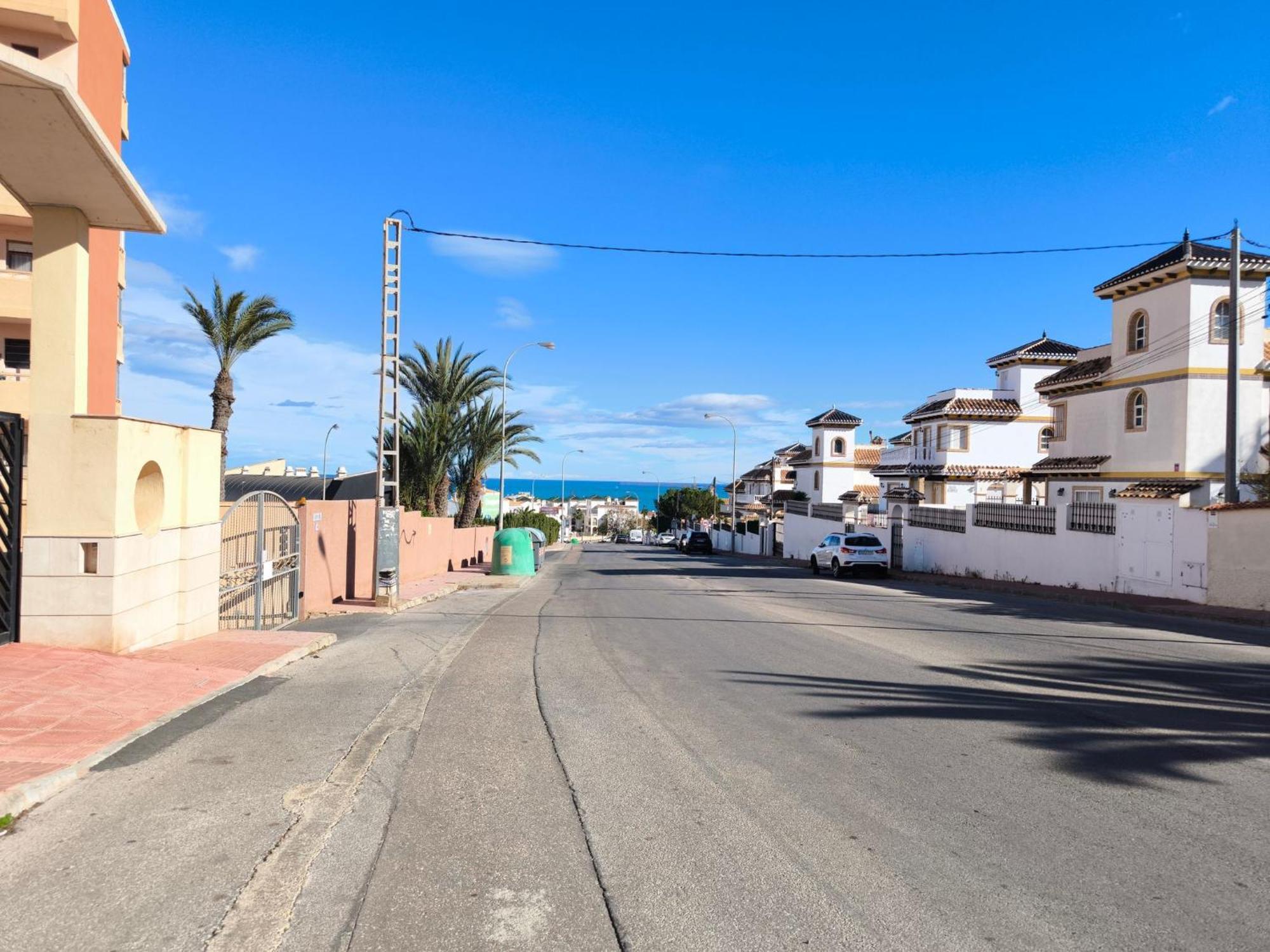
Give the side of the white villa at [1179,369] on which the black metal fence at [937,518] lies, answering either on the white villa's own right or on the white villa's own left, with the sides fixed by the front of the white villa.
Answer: on the white villa's own right

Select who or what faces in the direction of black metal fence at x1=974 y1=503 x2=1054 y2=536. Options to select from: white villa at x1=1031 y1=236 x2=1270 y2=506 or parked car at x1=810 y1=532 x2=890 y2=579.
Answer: the white villa

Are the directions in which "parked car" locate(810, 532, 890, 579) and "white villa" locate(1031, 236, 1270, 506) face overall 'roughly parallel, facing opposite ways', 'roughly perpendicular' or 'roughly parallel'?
roughly perpendicular

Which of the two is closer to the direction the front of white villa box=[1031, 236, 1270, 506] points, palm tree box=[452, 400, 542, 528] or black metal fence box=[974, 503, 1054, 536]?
the black metal fence

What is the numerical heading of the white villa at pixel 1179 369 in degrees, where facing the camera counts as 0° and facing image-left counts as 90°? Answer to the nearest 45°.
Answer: approximately 45°
